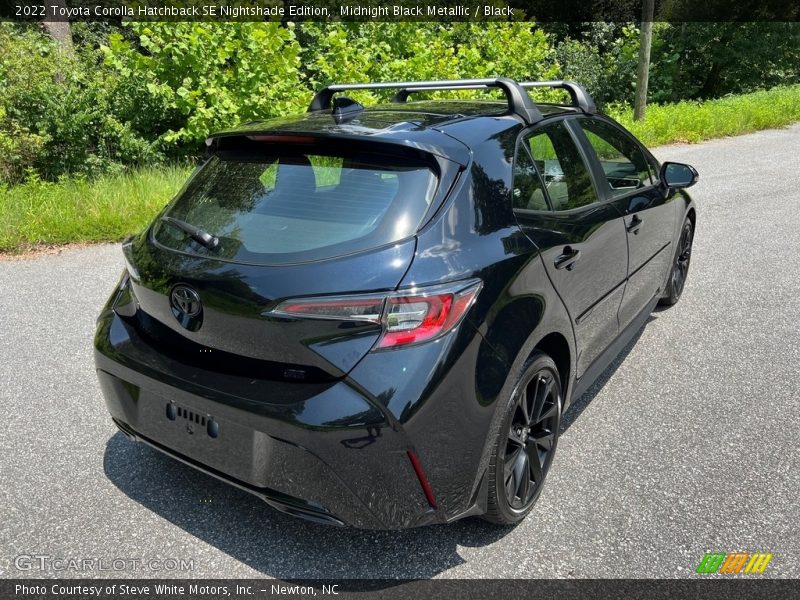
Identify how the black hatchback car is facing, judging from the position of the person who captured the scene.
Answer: facing away from the viewer and to the right of the viewer

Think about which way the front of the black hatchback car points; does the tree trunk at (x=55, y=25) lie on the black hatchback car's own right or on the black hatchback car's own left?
on the black hatchback car's own left
